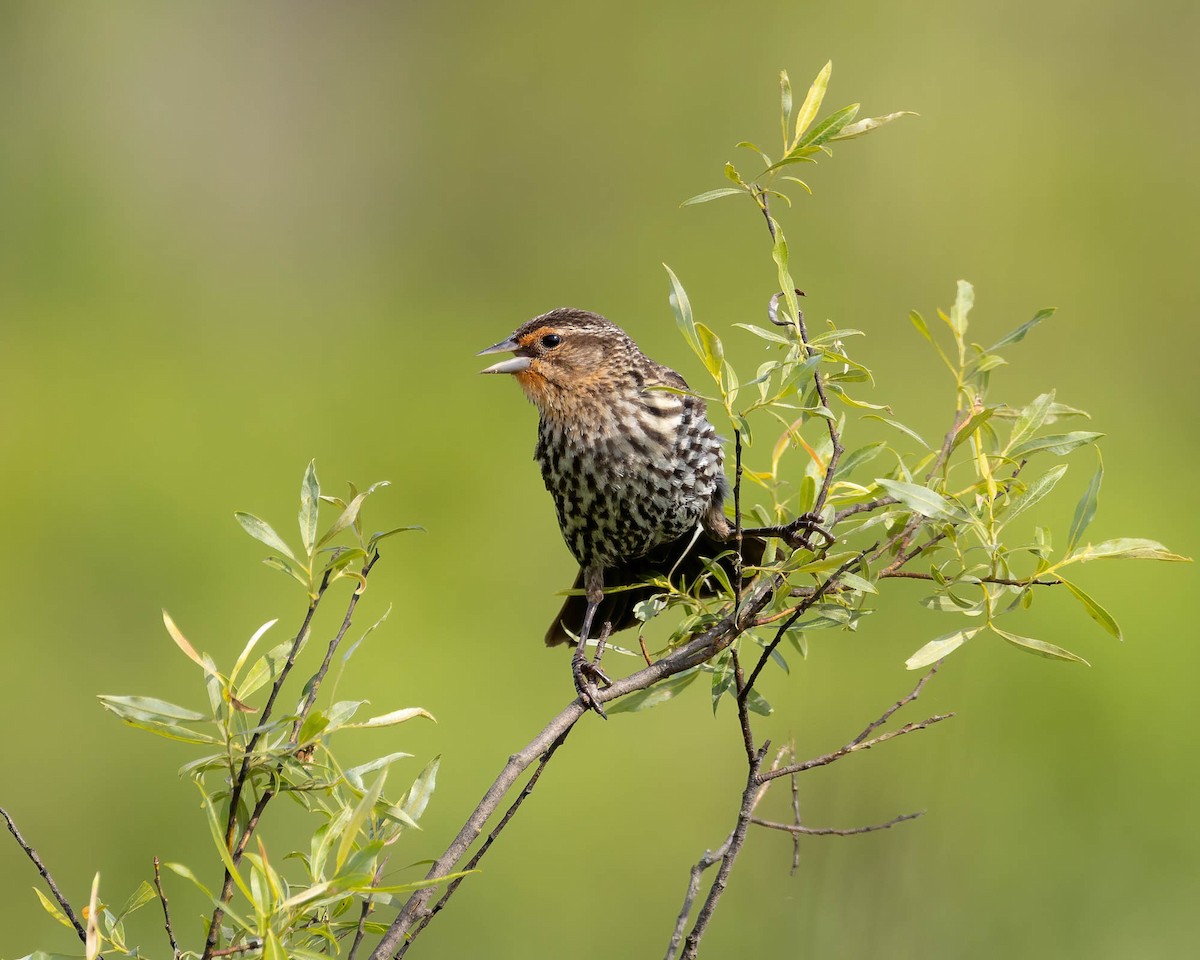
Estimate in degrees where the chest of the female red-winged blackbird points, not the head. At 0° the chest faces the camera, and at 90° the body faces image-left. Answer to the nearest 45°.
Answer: approximately 45°
